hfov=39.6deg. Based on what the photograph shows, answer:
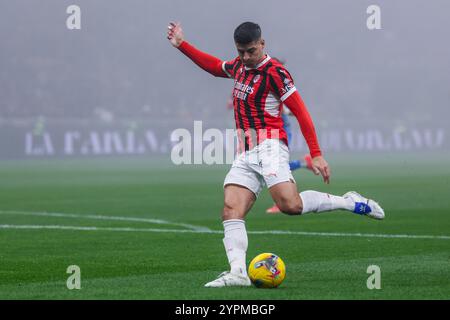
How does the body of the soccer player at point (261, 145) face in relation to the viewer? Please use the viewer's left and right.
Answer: facing the viewer and to the left of the viewer
